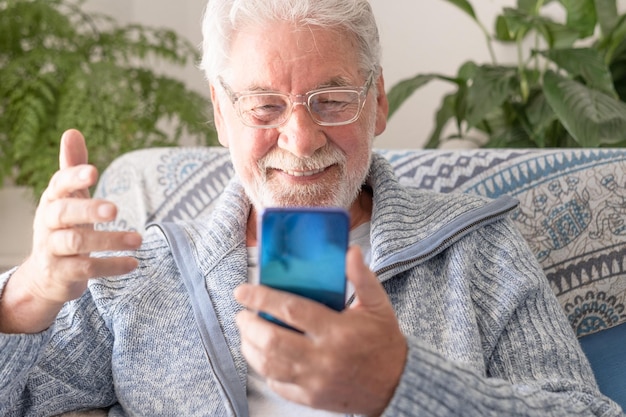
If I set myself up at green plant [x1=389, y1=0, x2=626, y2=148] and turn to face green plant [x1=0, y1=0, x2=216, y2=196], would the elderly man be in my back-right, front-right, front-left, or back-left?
front-left

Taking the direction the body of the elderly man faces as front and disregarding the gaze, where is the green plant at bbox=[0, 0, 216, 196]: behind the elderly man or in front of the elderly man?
behind

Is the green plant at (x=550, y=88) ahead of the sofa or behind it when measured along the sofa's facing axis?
behind

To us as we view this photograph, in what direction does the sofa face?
facing the viewer

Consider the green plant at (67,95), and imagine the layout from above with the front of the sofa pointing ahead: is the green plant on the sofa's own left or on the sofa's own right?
on the sofa's own right

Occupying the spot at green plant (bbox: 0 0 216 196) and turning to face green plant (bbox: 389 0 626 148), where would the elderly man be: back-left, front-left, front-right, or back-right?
front-right

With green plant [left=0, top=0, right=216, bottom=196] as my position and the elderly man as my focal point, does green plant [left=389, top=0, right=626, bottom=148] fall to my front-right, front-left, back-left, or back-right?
front-left
